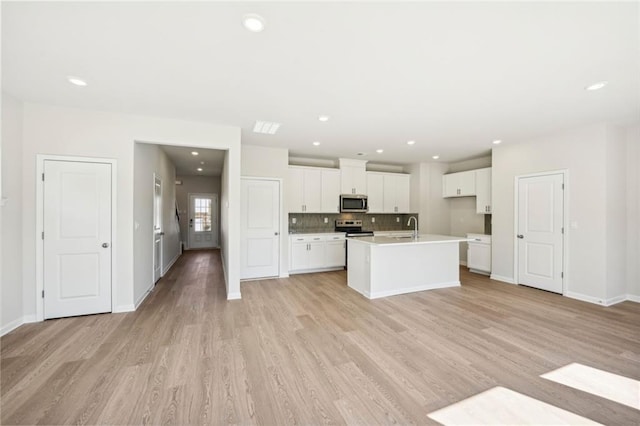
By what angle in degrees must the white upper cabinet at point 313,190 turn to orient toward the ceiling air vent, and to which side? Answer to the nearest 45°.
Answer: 0° — it already faces it

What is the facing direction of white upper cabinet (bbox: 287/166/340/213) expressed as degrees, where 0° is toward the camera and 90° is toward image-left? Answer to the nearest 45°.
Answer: approximately 0°

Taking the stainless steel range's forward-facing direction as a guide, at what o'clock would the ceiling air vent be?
The ceiling air vent is roughly at 1 o'clock from the stainless steel range.

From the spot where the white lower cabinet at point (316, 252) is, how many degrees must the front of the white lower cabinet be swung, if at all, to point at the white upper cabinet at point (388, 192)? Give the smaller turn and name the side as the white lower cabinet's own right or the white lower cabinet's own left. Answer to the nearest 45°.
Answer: approximately 135° to the white lower cabinet's own left

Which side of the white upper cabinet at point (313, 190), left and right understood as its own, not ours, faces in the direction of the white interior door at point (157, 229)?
right

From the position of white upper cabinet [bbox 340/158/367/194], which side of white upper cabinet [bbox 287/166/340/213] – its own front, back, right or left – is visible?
left

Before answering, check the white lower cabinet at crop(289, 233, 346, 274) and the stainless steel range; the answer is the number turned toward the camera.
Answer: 2

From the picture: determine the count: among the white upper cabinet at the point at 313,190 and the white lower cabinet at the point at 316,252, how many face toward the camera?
2

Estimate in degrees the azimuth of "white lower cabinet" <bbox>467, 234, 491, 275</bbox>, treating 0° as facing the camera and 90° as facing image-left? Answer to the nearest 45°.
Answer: approximately 45°

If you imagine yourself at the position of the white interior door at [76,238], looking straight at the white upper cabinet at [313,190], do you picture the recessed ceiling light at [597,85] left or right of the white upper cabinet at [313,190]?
right

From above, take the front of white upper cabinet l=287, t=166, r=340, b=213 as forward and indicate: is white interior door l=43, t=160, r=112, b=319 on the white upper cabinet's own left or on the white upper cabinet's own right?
on the white upper cabinet's own right
